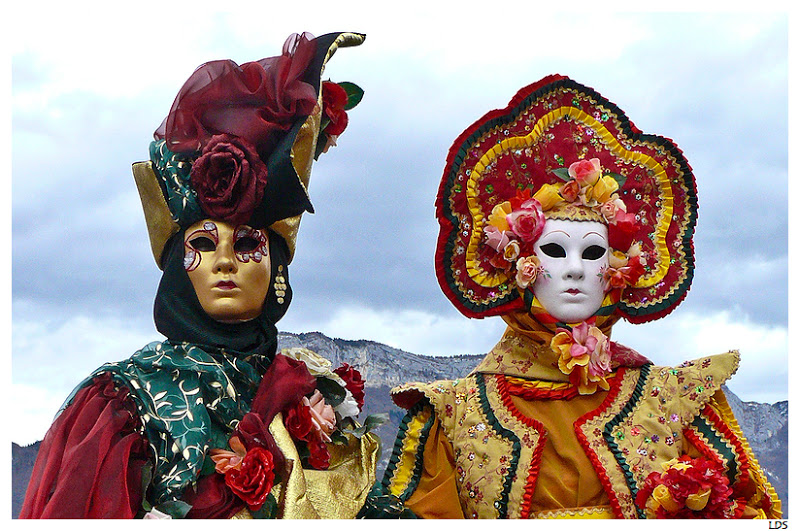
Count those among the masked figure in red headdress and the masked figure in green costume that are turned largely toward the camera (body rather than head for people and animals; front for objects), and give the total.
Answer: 2

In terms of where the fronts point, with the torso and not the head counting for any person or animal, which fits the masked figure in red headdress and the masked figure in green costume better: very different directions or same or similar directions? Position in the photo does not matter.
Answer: same or similar directions

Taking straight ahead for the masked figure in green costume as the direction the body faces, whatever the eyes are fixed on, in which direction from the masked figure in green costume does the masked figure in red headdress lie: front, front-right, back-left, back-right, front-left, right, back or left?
left

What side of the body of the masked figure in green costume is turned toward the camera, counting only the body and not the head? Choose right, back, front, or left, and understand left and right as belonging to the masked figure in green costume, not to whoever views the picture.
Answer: front

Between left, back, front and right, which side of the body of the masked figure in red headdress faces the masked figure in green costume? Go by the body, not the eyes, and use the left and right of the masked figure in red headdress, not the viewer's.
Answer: right

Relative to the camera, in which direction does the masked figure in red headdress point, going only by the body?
toward the camera
